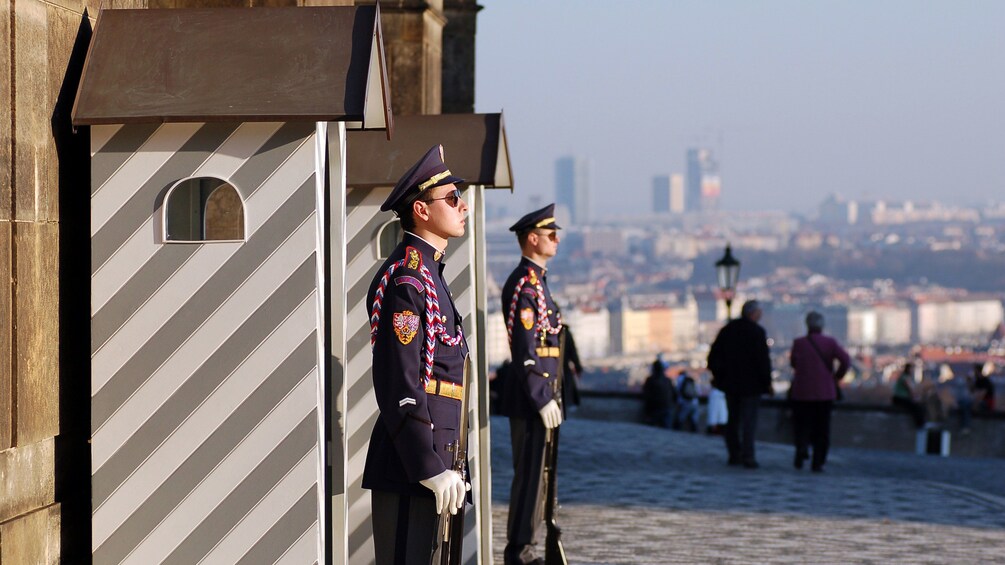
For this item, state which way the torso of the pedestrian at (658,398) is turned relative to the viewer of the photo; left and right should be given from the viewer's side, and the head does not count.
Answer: facing away from the viewer

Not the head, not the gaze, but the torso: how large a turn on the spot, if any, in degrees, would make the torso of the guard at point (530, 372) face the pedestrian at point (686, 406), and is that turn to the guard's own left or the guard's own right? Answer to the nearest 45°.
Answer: approximately 90° to the guard's own left

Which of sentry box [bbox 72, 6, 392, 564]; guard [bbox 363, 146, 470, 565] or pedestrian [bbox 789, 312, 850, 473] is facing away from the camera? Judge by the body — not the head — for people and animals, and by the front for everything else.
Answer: the pedestrian

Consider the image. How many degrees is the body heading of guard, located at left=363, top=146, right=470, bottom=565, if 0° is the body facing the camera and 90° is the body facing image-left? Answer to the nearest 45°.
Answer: approximately 270°

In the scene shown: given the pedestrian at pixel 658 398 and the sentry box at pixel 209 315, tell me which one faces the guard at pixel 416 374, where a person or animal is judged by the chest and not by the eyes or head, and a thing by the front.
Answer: the sentry box

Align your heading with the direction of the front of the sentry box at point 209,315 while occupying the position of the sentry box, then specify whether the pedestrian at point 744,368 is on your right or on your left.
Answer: on your left

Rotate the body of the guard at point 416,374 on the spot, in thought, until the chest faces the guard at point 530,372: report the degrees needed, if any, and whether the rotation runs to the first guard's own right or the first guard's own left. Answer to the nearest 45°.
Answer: approximately 90° to the first guard's own left

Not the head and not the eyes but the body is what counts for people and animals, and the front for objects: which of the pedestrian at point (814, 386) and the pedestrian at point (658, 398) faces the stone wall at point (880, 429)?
the pedestrian at point (814, 386)

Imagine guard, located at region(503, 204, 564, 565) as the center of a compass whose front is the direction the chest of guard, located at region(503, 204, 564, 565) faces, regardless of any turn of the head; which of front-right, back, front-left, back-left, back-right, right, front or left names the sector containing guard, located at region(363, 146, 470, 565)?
right

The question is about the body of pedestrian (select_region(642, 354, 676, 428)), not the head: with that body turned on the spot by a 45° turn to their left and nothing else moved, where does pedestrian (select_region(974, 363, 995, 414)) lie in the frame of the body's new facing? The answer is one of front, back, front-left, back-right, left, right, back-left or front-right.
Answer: back-right

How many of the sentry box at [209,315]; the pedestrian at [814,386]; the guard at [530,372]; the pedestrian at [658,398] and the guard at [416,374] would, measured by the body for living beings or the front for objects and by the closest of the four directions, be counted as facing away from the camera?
2

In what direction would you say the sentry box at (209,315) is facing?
to the viewer's right

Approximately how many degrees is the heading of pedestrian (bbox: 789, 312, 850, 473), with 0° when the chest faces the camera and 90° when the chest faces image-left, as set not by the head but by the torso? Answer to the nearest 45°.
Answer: approximately 180°

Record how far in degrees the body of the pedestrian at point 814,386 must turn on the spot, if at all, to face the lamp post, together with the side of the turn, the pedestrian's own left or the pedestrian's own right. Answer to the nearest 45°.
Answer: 0° — they already face it

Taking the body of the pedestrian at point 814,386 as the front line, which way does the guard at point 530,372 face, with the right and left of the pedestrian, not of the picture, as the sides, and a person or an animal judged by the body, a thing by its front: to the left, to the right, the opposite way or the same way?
to the right
